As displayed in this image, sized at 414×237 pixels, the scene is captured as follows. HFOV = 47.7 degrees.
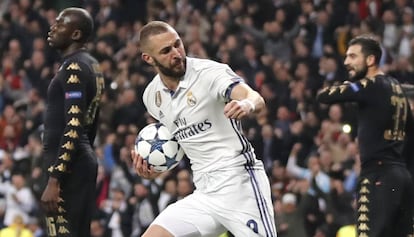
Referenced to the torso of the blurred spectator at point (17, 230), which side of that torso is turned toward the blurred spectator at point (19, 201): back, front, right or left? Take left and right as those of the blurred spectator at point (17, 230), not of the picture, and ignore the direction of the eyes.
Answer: front

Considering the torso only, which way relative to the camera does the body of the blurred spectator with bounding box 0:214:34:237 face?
toward the camera

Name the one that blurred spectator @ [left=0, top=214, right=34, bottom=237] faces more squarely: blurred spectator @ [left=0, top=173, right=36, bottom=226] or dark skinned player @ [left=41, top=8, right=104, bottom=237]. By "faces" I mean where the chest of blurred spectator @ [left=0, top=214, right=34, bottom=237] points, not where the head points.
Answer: the dark skinned player

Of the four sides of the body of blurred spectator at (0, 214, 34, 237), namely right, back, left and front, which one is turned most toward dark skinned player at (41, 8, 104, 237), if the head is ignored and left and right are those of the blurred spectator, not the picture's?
front

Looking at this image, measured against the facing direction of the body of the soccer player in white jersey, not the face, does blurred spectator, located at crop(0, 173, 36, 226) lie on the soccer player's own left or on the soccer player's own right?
on the soccer player's own right

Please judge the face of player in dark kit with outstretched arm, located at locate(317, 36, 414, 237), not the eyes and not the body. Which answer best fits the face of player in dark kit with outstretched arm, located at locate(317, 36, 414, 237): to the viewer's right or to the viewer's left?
to the viewer's left

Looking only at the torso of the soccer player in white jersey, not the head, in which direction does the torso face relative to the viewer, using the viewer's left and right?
facing the viewer and to the left of the viewer

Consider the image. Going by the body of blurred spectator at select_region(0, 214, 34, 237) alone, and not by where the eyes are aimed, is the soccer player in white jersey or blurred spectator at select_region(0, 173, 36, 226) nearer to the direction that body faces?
the soccer player in white jersey
